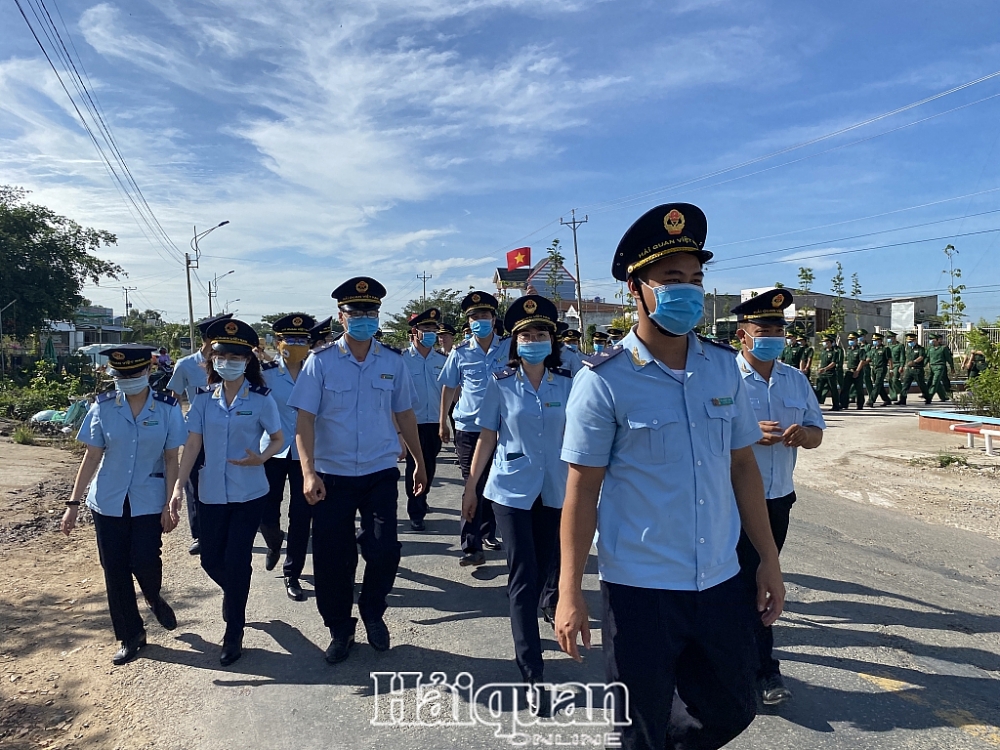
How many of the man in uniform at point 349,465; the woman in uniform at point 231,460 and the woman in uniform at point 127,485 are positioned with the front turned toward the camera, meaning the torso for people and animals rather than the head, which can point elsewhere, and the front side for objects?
3

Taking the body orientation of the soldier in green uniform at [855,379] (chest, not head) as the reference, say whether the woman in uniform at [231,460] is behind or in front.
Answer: in front

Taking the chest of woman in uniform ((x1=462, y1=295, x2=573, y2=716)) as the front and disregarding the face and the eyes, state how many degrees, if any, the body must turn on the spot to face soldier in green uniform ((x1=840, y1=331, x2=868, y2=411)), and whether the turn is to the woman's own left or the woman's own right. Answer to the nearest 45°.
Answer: approximately 135° to the woman's own left

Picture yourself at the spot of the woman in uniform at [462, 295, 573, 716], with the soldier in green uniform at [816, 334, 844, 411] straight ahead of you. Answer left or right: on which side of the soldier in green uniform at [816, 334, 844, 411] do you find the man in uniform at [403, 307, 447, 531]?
left

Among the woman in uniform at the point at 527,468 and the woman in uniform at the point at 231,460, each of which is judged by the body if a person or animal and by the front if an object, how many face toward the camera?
2

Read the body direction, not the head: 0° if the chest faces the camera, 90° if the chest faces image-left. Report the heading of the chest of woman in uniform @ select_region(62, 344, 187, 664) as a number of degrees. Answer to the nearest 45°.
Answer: approximately 0°

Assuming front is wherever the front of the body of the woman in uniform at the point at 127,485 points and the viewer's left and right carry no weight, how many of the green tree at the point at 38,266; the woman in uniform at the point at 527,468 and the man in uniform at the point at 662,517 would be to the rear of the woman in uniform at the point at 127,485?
1

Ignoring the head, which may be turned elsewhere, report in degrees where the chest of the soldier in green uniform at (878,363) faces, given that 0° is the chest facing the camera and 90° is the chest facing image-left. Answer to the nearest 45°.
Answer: approximately 45°

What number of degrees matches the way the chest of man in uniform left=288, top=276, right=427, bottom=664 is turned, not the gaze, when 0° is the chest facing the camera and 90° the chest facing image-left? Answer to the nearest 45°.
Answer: approximately 0°

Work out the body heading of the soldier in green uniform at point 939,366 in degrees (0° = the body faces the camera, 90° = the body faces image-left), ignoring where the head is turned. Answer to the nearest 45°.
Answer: approximately 45°
